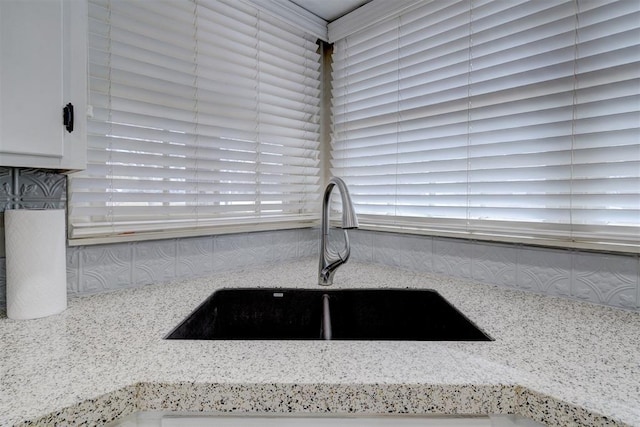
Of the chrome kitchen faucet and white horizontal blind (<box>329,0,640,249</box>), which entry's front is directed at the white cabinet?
the white horizontal blind

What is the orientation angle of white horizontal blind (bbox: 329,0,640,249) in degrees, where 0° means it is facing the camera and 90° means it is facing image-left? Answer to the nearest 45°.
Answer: approximately 45°

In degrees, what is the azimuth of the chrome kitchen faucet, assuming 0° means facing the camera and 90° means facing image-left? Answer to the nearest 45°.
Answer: approximately 315°

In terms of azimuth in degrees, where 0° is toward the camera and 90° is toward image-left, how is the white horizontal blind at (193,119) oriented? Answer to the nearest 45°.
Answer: approximately 315°

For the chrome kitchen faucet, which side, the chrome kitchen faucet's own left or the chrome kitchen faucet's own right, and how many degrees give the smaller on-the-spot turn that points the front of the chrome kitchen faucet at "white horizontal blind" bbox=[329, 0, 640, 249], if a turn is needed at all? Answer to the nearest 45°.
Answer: approximately 45° to the chrome kitchen faucet's own left

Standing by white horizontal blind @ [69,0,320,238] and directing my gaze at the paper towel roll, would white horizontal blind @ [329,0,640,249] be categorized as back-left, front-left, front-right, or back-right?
back-left
